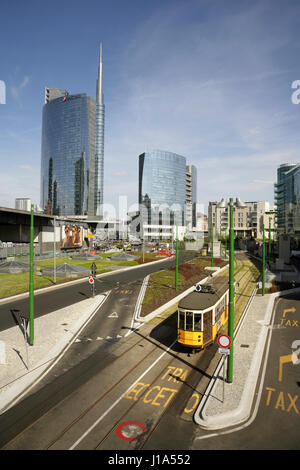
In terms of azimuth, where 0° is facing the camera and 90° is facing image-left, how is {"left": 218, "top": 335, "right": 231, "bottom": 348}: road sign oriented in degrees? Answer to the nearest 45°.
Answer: approximately 0°

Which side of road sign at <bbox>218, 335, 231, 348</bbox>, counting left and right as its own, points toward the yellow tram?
back
